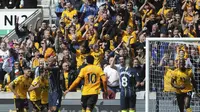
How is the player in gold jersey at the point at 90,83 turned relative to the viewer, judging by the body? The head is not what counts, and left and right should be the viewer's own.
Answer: facing away from the viewer

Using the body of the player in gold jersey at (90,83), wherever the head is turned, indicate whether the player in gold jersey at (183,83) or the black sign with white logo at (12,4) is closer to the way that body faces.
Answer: the black sign with white logo

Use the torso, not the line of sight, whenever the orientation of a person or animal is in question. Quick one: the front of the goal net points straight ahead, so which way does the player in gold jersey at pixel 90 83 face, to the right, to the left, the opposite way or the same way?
the opposite way

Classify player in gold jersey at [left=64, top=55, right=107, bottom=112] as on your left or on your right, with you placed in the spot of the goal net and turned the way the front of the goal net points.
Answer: on your right

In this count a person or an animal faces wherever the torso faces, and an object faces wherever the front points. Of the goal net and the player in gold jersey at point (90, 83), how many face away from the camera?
1

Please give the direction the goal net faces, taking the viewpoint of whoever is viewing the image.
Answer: facing the viewer
